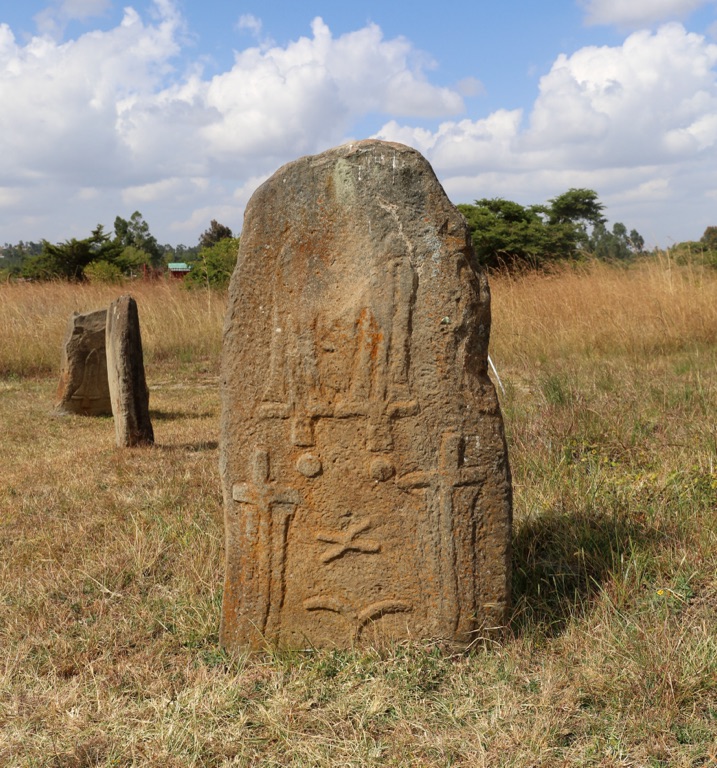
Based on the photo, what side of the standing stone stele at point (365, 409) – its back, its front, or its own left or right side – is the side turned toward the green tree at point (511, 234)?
back

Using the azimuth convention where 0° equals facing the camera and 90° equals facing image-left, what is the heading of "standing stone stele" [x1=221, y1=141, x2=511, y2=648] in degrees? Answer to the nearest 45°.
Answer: approximately 0°

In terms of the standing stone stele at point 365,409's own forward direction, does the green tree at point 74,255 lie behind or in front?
behind

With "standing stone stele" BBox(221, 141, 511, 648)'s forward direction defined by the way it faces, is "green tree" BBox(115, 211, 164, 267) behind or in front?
behind

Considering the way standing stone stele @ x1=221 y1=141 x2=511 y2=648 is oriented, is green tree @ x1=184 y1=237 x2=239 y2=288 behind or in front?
behind

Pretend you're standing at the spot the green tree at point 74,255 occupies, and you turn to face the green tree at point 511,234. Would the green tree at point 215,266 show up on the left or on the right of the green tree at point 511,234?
right
